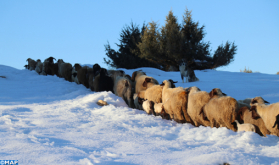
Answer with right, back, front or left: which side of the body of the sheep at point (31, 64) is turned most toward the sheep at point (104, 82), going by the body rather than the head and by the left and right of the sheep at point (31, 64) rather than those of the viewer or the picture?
back

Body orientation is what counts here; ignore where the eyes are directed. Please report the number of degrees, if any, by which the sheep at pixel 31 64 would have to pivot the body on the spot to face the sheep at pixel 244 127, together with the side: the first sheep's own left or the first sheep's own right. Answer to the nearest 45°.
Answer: approximately 90° to the first sheep's own left

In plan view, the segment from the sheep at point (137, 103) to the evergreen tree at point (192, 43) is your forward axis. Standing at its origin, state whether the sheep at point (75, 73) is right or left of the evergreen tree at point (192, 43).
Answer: left

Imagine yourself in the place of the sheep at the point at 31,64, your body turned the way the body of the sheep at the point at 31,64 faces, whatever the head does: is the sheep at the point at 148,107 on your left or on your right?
on your left

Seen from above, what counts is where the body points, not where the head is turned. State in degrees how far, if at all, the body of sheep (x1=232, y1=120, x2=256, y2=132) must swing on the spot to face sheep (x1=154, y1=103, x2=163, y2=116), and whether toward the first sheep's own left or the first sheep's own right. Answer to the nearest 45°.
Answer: approximately 45° to the first sheep's own right
